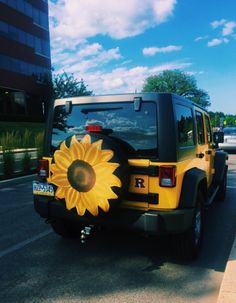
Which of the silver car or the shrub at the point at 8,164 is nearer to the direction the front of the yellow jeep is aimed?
the silver car

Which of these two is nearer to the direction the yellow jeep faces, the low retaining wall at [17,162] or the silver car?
the silver car

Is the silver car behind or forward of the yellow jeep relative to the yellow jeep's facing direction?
forward

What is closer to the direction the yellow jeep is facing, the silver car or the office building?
the silver car

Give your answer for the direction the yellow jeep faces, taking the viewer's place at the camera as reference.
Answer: facing away from the viewer and to the right of the viewer

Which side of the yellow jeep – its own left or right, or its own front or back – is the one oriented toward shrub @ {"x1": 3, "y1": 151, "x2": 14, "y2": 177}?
left

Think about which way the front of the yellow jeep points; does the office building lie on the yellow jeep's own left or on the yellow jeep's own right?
on the yellow jeep's own left

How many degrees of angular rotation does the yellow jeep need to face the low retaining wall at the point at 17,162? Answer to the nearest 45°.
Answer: approximately 90° to its left
